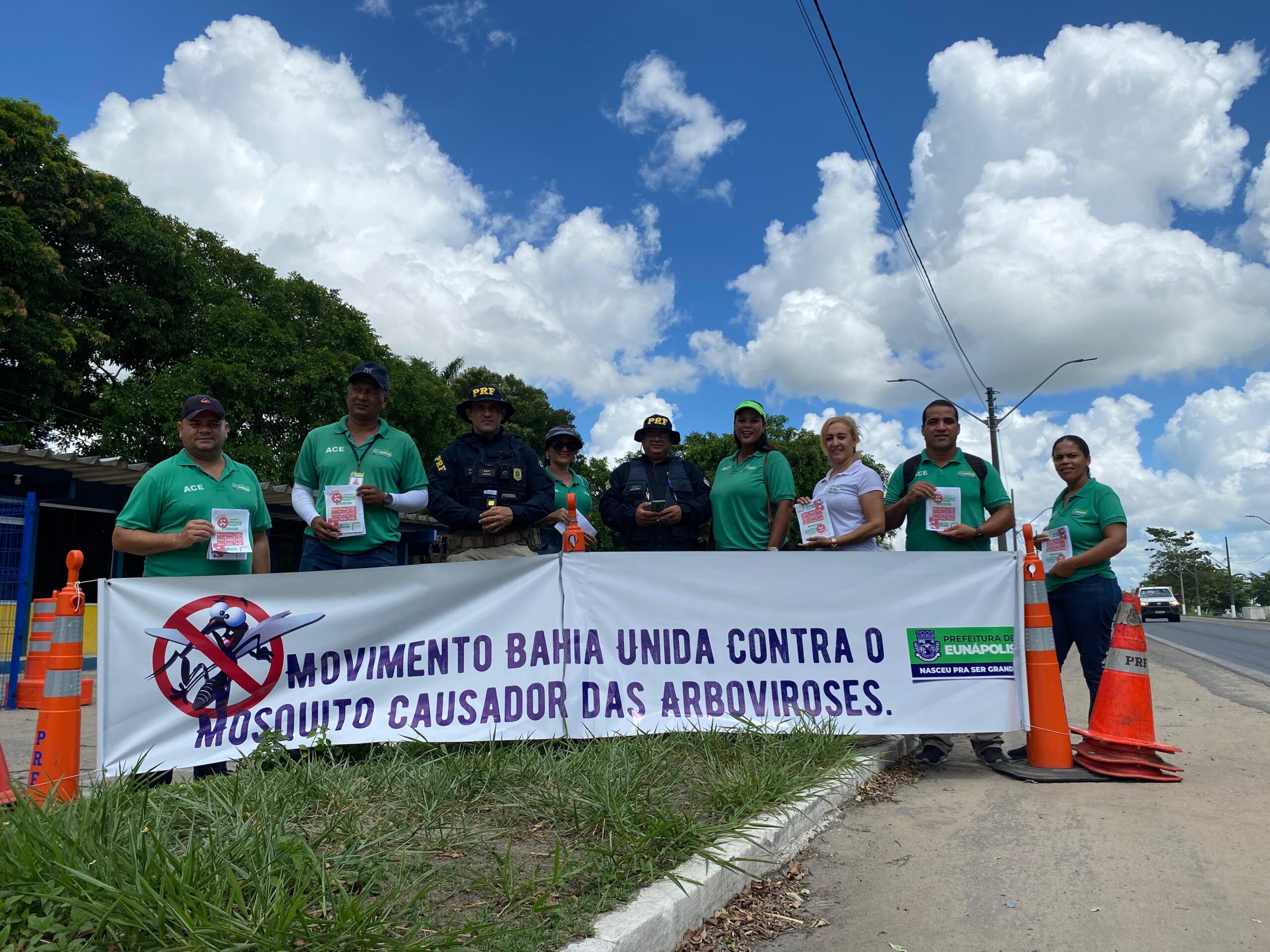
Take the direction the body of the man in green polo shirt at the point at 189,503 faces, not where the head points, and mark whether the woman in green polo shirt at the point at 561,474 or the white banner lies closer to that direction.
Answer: the white banner

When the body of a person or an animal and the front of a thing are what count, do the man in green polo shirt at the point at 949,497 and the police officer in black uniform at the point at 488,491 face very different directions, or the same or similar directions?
same or similar directions

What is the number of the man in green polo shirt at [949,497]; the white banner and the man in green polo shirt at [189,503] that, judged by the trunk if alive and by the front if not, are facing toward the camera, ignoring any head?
3

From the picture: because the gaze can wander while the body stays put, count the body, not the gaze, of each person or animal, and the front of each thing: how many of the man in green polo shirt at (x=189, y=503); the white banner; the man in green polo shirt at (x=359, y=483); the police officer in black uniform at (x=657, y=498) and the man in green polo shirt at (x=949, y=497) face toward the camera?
5

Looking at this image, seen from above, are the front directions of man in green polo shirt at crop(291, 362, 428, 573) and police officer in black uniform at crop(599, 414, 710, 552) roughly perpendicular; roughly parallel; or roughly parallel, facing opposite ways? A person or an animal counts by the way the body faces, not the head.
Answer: roughly parallel

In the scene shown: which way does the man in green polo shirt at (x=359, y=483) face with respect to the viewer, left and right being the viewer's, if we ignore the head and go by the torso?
facing the viewer

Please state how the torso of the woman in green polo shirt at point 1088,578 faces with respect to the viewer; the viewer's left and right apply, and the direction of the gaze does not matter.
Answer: facing the viewer and to the left of the viewer

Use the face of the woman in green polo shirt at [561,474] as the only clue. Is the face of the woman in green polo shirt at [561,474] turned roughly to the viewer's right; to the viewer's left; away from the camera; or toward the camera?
toward the camera

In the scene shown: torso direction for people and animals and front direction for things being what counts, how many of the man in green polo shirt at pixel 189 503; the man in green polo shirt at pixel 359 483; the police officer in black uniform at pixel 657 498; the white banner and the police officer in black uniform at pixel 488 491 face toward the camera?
5

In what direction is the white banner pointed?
toward the camera

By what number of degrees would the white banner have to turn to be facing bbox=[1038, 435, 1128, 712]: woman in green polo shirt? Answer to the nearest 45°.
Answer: approximately 90° to its left

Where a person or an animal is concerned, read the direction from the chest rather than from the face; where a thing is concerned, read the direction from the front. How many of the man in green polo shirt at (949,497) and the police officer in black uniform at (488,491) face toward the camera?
2

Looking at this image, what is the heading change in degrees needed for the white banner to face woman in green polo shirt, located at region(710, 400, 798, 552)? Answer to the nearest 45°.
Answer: approximately 135° to its left

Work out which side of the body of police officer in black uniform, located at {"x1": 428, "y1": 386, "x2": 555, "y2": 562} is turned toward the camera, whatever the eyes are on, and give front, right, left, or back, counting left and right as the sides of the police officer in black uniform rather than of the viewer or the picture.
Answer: front

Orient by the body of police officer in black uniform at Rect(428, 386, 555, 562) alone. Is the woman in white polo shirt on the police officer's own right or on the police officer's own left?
on the police officer's own left

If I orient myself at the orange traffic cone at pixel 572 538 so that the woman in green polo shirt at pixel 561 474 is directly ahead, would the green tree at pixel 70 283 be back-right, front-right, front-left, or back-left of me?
front-left
